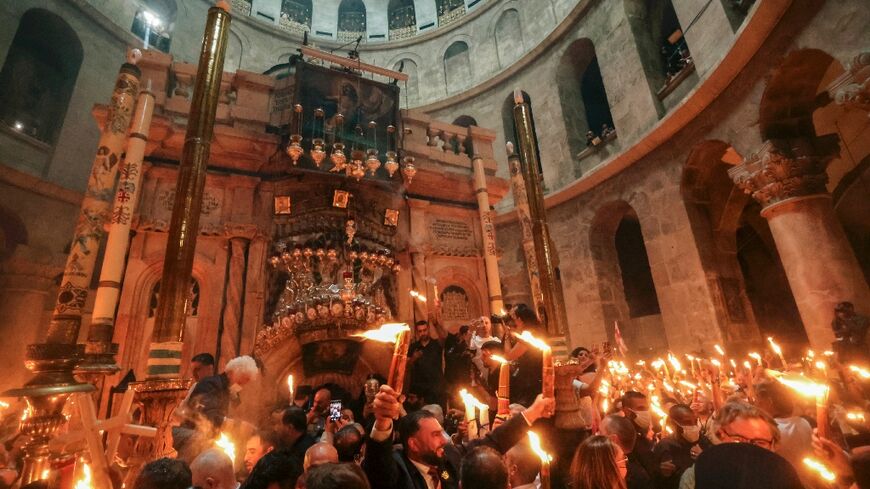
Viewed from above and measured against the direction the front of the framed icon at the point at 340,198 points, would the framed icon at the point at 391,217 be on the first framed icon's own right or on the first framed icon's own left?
on the first framed icon's own left

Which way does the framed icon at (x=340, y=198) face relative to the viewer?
toward the camera

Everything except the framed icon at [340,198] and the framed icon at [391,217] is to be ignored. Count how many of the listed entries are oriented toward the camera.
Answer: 2

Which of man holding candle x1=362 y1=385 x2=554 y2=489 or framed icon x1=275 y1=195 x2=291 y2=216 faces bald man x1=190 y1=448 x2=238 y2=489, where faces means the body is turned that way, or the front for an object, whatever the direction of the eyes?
the framed icon

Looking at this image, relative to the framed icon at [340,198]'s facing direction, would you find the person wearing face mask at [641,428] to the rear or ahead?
ahead

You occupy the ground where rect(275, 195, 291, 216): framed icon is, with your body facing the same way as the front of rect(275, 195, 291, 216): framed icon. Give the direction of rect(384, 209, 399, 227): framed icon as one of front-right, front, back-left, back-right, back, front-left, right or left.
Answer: left

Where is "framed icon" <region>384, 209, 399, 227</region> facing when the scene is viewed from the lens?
facing the viewer

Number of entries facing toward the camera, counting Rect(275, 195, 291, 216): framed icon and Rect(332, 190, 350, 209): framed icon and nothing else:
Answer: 2
